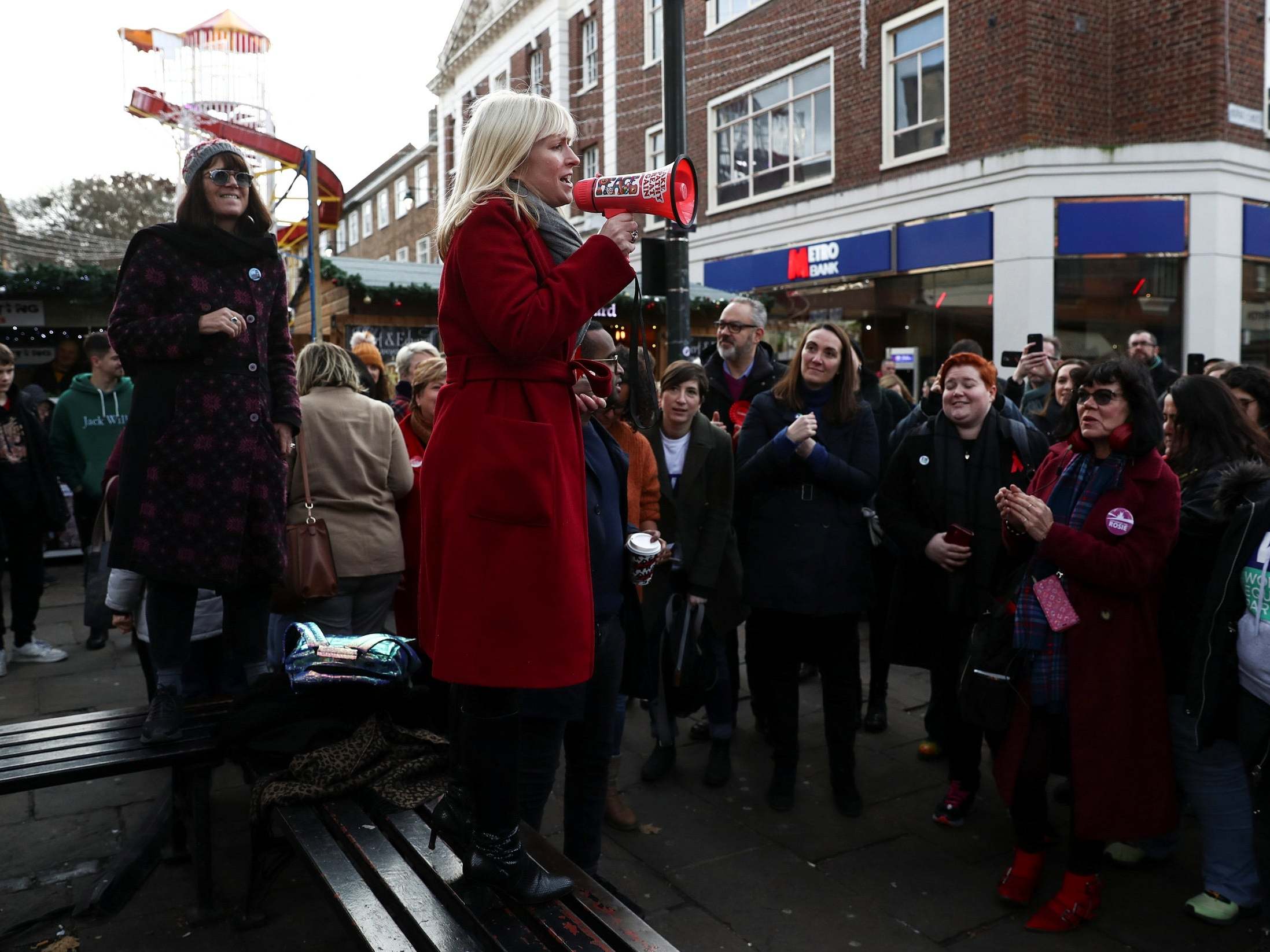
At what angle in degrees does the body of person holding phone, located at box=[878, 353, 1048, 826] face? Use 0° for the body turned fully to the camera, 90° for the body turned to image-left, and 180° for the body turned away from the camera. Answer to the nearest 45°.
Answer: approximately 0°

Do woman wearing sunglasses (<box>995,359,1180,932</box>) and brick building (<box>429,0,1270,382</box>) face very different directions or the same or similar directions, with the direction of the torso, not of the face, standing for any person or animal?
same or similar directions

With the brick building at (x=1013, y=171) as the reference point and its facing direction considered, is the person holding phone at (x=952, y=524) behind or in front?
in front

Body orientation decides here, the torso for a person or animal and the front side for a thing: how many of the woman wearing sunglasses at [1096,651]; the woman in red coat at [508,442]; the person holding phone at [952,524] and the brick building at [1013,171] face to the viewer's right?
1

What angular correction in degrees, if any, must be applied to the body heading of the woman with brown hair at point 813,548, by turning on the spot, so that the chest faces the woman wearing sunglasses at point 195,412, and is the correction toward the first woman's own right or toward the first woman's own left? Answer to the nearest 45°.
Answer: approximately 45° to the first woman's own right

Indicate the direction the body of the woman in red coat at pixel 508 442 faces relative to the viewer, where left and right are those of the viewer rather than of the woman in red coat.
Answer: facing to the right of the viewer

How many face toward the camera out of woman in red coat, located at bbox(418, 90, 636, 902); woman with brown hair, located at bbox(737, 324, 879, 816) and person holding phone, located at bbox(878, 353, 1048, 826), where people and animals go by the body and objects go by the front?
2

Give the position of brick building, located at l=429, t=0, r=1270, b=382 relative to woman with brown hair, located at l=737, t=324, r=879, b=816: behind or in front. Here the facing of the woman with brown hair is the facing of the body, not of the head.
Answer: behind

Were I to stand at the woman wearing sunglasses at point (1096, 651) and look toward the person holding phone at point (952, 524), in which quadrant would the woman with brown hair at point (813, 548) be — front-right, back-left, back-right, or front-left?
front-left

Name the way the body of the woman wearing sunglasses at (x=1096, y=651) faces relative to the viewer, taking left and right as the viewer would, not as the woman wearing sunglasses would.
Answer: facing the viewer and to the left of the viewer

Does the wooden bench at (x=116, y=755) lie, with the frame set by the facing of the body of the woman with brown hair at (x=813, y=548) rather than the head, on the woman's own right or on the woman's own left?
on the woman's own right

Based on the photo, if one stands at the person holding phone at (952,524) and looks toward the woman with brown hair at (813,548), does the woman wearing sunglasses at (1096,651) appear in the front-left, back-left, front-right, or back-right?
back-left

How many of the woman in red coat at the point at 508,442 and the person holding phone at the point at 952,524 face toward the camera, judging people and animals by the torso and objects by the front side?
1

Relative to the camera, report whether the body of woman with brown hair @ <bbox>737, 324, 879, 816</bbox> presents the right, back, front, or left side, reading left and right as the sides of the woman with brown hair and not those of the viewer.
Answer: front
